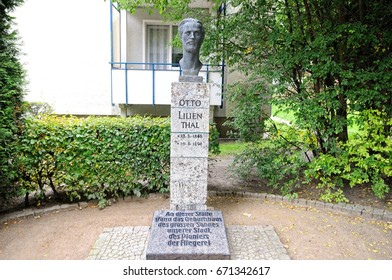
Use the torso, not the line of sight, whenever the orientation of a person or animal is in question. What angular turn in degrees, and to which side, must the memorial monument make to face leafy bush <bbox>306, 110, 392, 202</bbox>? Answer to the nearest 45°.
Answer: approximately 90° to its left

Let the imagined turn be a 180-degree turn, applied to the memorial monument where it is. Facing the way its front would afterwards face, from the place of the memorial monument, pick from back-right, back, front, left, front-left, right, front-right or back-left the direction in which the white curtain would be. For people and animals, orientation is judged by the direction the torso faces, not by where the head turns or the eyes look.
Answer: front

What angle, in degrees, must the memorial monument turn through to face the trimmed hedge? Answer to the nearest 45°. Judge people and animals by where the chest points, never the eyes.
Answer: approximately 135° to its right

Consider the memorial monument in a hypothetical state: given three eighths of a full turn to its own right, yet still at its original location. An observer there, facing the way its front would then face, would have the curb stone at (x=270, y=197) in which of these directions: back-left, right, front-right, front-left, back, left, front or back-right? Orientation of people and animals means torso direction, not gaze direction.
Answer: right

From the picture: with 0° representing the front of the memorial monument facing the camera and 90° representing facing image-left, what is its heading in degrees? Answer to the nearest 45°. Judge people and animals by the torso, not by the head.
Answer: approximately 0°

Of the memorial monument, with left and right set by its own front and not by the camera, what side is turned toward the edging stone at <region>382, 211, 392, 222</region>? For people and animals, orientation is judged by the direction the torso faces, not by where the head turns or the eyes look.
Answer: left

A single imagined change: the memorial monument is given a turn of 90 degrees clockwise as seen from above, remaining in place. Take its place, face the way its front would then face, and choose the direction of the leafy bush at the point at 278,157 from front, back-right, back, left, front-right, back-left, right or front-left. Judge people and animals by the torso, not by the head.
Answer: back-right

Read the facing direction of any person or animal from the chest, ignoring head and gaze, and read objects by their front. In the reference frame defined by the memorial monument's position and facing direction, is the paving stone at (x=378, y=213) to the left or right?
on its left
